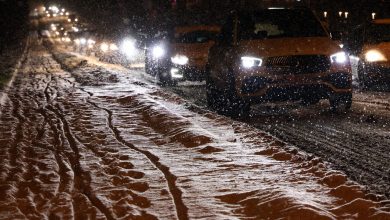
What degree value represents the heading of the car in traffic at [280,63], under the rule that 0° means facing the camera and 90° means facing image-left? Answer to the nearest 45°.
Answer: approximately 315°

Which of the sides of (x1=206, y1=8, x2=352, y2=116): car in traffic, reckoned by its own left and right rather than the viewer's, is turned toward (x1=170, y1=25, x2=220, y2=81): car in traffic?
back

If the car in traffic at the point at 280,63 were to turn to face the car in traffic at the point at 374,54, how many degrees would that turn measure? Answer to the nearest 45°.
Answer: approximately 90° to its left

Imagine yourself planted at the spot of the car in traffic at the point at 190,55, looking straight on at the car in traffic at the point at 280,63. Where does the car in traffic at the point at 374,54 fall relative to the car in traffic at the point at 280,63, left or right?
left

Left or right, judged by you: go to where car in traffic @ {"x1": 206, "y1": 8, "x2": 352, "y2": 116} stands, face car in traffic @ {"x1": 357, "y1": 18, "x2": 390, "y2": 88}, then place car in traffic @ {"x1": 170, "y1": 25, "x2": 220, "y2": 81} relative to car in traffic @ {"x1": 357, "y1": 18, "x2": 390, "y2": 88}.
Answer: left
